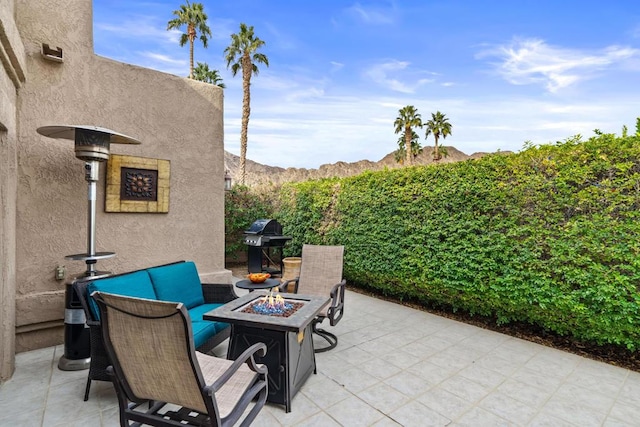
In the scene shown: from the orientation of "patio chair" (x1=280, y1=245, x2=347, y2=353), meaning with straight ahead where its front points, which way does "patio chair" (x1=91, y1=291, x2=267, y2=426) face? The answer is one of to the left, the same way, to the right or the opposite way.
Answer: the opposite way

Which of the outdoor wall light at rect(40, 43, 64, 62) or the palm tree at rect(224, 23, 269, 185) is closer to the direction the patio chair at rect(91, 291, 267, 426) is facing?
the palm tree

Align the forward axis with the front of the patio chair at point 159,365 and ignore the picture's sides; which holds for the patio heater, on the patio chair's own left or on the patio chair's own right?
on the patio chair's own left

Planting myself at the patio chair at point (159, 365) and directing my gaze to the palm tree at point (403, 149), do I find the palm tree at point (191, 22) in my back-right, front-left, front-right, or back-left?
front-left

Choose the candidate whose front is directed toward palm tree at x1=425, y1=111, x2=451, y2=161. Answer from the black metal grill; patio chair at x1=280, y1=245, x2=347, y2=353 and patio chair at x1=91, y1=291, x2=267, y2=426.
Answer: patio chair at x1=91, y1=291, x2=267, y2=426

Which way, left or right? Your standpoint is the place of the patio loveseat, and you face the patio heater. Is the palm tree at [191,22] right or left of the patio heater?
right

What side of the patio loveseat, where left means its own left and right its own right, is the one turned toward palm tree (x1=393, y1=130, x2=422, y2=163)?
left

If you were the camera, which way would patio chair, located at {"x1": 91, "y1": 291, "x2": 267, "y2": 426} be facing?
facing away from the viewer and to the right of the viewer

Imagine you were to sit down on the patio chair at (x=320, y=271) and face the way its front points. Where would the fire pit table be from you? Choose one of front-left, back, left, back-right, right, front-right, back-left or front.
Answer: front-left

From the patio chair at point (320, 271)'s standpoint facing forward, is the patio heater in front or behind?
in front

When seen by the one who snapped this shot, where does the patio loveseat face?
facing the viewer and to the right of the viewer

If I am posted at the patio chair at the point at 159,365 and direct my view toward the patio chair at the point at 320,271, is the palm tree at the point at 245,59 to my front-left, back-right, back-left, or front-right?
front-left

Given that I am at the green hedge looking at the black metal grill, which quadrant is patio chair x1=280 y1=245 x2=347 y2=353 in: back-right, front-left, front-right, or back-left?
front-left

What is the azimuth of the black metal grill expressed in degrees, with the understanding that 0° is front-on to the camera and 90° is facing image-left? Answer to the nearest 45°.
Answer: approximately 45°

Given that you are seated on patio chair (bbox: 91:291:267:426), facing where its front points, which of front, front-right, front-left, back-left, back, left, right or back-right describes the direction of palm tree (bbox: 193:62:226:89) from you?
front-left

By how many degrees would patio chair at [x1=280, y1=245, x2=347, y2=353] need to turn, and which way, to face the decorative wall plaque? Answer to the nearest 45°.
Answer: approximately 45° to its right
